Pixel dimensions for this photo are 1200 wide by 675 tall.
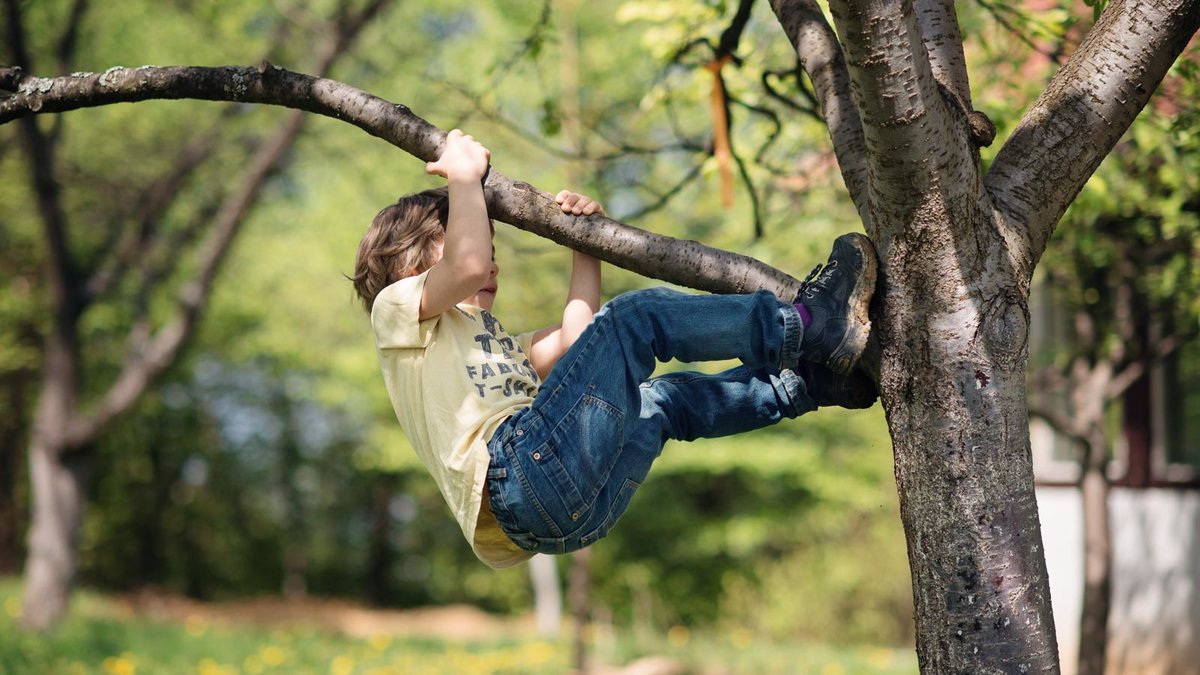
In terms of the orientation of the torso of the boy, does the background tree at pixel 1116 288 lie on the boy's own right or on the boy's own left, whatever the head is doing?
on the boy's own left

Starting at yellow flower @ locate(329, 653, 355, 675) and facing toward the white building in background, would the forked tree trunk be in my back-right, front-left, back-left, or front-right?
front-right

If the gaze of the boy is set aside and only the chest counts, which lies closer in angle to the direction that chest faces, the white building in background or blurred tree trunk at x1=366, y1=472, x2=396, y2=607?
the white building in background
